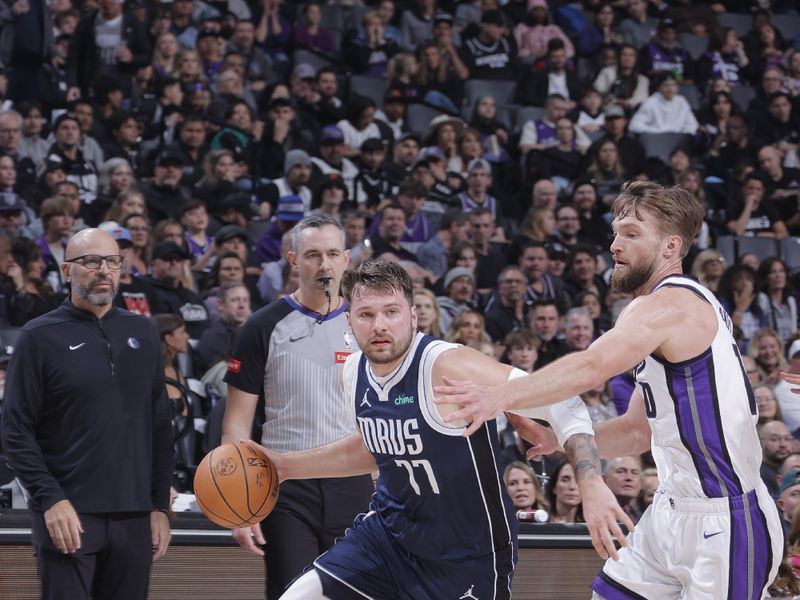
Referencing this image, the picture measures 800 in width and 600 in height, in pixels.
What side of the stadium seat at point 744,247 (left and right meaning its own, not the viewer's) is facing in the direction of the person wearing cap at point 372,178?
right

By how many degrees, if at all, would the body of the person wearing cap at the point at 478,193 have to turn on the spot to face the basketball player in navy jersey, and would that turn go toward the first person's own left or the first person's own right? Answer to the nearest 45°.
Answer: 0° — they already face them

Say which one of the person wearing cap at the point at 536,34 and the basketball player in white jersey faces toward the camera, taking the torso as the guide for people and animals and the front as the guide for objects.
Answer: the person wearing cap

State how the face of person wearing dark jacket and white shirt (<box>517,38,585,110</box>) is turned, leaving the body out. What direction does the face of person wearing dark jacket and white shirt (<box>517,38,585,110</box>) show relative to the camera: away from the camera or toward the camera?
toward the camera

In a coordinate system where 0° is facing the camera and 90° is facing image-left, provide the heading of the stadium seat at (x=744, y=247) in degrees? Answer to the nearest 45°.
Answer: approximately 0°

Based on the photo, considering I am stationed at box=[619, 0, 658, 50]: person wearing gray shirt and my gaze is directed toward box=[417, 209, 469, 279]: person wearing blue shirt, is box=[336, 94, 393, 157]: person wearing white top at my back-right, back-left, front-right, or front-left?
front-right

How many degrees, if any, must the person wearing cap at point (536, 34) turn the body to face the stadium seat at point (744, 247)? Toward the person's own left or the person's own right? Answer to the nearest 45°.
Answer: approximately 45° to the person's own left

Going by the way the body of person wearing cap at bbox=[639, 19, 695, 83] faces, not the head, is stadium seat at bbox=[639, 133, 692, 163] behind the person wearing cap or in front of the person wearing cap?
in front

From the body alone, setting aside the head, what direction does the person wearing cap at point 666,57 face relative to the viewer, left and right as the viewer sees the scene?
facing the viewer

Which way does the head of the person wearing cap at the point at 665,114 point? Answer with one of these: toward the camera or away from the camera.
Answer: toward the camera

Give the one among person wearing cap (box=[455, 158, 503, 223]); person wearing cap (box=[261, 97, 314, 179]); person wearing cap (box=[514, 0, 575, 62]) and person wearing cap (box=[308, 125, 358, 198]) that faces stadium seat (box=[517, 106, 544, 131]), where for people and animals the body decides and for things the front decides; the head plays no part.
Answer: person wearing cap (box=[514, 0, 575, 62])

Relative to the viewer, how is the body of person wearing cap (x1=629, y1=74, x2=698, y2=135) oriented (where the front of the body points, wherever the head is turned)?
toward the camera

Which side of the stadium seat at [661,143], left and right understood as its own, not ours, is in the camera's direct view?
front

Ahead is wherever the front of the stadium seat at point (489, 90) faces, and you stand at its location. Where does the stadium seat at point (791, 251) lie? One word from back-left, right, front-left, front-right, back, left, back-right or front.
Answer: front-left

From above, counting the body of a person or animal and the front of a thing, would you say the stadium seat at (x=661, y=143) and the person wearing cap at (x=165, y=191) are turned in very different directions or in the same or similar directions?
same or similar directions

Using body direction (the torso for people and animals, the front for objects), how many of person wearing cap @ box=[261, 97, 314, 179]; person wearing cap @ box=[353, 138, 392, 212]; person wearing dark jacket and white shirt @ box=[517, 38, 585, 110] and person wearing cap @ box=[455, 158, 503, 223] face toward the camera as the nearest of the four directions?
4

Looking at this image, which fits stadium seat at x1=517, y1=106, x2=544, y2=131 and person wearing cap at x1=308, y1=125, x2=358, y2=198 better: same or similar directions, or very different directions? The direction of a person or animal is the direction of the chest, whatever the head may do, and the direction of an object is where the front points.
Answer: same or similar directions

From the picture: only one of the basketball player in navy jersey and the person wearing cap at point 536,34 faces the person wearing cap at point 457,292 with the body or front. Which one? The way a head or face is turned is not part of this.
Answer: the person wearing cap at point 536,34

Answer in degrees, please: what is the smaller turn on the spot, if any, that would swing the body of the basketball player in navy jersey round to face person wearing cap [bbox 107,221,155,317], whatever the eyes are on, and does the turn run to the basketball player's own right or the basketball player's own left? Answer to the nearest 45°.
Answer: approximately 90° to the basketball player's own right

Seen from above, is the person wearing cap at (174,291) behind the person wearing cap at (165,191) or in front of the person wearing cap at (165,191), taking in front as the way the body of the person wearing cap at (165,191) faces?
in front

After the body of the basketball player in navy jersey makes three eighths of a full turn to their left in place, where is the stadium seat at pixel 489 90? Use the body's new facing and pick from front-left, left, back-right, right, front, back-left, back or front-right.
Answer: left

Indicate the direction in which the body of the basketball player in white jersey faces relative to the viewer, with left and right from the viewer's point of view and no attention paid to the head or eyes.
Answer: facing to the left of the viewer
